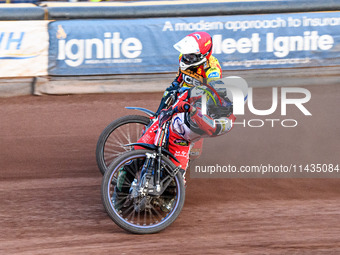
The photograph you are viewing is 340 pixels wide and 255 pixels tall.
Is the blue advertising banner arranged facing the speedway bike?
yes

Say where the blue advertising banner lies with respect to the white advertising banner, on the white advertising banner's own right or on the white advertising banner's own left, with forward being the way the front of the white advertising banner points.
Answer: on the white advertising banner's own left

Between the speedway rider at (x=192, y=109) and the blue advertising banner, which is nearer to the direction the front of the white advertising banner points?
the speedway rider

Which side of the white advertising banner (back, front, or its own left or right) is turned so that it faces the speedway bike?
front

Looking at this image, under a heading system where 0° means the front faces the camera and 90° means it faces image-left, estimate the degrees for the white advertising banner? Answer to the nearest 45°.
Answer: approximately 0°

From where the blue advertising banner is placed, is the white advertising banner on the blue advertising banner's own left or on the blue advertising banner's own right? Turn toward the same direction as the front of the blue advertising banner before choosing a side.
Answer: on the blue advertising banner's own right

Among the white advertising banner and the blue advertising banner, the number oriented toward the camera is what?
2

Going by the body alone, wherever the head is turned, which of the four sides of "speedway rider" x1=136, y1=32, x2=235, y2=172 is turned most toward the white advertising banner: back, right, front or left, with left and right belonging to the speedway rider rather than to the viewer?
right

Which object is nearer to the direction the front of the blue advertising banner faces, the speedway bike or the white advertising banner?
the speedway bike

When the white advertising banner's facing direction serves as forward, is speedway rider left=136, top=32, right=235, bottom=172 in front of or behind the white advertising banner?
in front

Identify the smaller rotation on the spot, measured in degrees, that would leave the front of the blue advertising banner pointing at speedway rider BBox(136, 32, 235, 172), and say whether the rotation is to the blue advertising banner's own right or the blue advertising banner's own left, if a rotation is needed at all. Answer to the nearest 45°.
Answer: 0° — it already faces them
